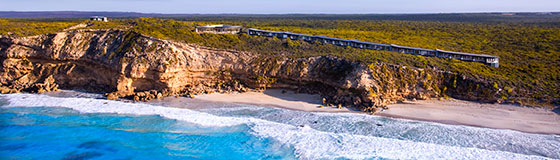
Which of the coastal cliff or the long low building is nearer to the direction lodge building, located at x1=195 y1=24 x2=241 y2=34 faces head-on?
the coastal cliff

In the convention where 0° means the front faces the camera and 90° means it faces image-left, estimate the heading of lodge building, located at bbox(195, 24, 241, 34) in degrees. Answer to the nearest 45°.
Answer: approximately 0°

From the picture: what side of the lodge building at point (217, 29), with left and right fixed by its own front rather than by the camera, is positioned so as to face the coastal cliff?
front

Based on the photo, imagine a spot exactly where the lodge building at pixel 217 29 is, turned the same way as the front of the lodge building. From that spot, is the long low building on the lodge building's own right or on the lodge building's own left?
on the lodge building's own left
